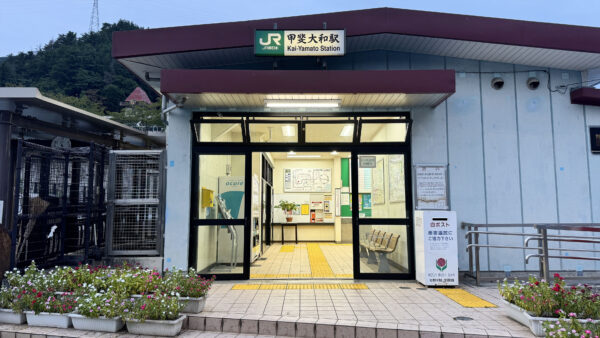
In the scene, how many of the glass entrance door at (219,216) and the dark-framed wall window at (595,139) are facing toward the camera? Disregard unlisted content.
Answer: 2

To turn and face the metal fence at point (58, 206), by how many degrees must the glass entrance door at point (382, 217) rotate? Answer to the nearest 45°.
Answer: approximately 90° to its right

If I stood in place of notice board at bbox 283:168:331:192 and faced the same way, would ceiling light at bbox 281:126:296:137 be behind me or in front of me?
in front

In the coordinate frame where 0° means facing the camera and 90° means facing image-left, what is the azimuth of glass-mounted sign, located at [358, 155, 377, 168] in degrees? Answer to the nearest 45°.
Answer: approximately 0°

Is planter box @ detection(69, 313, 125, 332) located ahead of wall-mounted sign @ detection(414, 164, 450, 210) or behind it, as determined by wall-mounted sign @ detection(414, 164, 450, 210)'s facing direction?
ahead

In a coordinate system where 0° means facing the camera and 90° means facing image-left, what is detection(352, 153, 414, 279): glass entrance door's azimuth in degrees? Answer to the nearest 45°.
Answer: approximately 0°

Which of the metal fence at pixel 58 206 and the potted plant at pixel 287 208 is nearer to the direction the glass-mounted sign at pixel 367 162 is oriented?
the metal fence

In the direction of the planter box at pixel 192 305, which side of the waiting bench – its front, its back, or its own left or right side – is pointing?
front

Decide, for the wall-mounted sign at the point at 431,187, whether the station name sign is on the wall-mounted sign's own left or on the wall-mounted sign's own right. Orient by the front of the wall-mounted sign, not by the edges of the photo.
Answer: on the wall-mounted sign's own right

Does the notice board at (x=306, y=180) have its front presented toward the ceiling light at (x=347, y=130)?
yes
